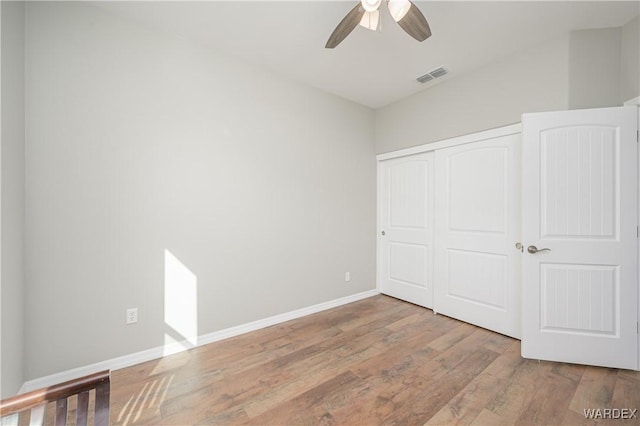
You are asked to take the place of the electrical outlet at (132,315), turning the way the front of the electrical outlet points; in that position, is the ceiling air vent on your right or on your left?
on your left

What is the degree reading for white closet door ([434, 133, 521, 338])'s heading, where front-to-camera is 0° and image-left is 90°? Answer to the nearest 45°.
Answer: approximately 45°

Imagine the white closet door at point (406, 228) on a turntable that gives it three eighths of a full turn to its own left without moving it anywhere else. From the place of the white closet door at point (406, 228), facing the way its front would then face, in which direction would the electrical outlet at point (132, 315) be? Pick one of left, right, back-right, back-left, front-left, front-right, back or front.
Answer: back-right

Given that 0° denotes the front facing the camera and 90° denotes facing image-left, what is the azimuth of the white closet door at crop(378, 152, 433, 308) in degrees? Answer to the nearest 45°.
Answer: approximately 45°

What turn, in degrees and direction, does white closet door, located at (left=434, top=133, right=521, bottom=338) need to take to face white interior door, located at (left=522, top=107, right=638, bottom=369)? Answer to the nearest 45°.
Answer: approximately 90° to its left

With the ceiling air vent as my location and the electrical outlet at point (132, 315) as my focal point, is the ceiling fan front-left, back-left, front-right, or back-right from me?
front-left

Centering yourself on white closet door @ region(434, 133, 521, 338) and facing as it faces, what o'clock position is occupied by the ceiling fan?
The ceiling fan is roughly at 11 o'clock from the white closet door.

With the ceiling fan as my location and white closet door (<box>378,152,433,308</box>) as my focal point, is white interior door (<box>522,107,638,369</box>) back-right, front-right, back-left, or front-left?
front-right

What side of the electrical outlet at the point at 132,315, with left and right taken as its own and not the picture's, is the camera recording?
front

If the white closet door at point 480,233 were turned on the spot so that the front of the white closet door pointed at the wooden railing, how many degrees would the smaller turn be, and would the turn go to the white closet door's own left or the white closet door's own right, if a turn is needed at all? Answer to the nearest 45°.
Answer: approximately 45° to the white closet door's own left

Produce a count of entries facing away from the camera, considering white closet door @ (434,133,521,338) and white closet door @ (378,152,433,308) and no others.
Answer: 0

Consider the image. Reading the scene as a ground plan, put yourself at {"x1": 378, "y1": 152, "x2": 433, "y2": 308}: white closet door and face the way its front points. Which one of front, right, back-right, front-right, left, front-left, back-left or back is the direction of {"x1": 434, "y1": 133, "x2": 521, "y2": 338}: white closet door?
left
